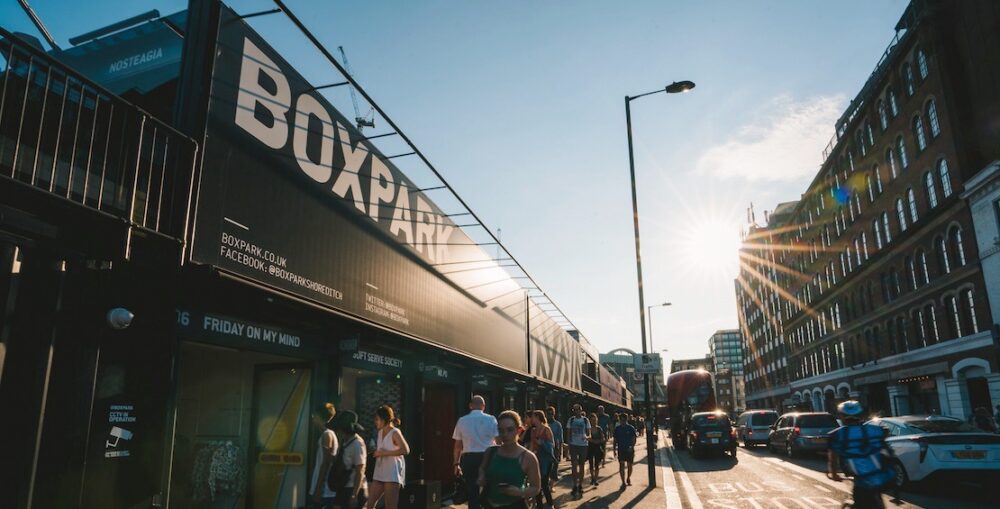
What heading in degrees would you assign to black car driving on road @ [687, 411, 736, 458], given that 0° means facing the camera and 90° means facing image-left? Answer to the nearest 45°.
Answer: approximately 180°

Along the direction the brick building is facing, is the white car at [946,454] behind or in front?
in front

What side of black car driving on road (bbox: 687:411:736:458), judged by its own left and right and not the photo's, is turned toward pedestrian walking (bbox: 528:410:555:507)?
back

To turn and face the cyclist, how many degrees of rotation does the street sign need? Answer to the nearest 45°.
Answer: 0° — it already faces them

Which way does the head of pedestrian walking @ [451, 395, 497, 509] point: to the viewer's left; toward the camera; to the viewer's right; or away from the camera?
away from the camera

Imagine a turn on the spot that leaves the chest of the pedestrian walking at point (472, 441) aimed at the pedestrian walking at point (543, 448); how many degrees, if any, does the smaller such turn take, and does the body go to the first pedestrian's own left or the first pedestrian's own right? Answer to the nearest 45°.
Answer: approximately 45° to the first pedestrian's own right

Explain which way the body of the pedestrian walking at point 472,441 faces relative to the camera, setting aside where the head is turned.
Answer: away from the camera

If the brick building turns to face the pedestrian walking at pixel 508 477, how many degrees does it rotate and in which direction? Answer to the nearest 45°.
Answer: approximately 45° to its left

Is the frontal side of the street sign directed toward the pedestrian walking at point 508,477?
yes

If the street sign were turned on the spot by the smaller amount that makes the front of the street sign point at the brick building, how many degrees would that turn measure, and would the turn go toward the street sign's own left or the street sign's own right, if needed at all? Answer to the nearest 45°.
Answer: approximately 135° to the street sign's own left

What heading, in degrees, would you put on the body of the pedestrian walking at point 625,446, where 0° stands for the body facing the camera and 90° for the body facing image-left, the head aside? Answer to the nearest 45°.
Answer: approximately 180°

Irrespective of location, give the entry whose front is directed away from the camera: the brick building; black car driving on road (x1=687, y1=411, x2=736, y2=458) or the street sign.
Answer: the black car driving on road

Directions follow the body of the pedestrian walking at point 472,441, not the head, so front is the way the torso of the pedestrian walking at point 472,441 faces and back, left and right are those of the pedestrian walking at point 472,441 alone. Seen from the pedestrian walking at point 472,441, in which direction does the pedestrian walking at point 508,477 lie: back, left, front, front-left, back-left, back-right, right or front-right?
back

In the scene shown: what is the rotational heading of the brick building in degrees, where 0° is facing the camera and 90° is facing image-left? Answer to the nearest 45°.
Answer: approximately 45°

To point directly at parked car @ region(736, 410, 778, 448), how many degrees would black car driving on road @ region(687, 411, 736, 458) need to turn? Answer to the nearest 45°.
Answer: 0° — it already faces it
